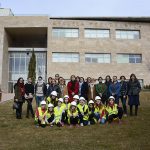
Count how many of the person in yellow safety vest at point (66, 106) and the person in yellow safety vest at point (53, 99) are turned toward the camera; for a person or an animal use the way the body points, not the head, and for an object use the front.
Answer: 2

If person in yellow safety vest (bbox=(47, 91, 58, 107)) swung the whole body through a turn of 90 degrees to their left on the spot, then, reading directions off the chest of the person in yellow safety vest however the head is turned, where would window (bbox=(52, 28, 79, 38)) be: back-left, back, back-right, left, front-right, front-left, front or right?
left

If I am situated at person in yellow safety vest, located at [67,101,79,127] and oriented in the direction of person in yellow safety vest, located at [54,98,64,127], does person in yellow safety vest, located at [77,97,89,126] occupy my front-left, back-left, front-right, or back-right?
back-right

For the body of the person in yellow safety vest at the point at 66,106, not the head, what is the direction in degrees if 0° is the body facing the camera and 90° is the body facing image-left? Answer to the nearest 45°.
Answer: approximately 0°

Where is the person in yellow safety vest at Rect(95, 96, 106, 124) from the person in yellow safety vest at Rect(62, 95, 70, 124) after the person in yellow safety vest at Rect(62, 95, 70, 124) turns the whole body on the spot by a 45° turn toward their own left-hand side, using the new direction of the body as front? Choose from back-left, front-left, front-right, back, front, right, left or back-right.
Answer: front-left

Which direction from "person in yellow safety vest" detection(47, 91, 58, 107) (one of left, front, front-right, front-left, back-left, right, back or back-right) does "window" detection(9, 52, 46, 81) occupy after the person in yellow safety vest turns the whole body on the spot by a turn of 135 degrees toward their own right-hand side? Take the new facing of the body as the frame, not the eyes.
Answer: front-right
